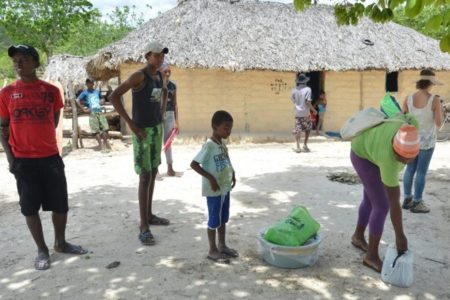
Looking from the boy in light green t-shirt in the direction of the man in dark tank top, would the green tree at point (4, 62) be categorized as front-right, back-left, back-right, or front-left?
front-right

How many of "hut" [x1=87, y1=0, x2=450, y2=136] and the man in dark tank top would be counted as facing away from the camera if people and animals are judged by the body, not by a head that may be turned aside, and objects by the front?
0

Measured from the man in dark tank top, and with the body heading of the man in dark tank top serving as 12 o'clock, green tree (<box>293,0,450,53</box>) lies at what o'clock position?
The green tree is roughly at 12 o'clock from the man in dark tank top.

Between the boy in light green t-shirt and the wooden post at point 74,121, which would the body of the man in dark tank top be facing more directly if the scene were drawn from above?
the boy in light green t-shirt

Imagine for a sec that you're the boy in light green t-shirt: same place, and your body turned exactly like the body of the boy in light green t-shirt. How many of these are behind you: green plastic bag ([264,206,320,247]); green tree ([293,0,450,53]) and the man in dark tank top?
1

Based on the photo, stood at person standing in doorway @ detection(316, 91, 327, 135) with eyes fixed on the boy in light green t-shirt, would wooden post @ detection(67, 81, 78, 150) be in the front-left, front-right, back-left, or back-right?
front-right

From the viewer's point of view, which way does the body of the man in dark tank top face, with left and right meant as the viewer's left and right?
facing the viewer and to the right of the viewer

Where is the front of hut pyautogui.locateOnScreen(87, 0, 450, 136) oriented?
toward the camera

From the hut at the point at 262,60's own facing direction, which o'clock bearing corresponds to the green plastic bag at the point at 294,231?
The green plastic bag is roughly at 12 o'clock from the hut.

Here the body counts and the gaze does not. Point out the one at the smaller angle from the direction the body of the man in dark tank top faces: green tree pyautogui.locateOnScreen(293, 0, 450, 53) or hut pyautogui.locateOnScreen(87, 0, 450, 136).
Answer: the green tree
